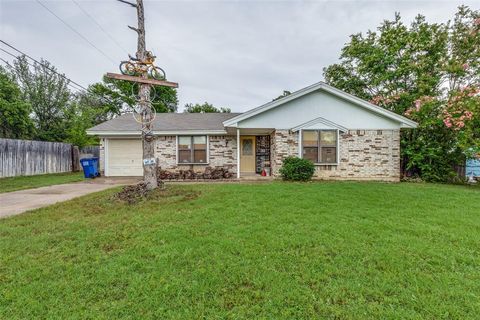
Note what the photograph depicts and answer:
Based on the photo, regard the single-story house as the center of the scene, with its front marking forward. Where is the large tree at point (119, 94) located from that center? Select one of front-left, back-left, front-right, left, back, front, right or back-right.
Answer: back-right

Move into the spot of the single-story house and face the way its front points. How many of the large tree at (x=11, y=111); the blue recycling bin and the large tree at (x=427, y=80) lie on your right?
2

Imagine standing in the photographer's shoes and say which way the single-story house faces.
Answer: facing the viewer

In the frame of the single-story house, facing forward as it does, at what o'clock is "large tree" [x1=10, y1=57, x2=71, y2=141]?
The large tree is roughly at 4 o'clock from the single-story house.

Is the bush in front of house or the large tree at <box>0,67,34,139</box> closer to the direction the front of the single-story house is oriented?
the bush in front of house

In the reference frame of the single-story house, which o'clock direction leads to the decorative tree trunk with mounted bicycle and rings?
The decorative tree trunk with mounted bicycle and rings is roughly at 2 o'clock from the single-story house.

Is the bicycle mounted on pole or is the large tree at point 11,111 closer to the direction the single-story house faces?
the bicycle mounted on pole

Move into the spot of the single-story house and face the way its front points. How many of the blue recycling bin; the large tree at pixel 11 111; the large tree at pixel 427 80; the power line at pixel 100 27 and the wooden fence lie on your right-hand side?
4

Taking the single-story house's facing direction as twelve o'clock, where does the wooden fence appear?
The wooden fence is roughly at 3 o'clock from the single-story house.

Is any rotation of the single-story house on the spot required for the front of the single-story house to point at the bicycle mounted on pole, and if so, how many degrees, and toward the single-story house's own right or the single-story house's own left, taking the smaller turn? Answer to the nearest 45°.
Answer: approximately 45° to the single-story house's own right

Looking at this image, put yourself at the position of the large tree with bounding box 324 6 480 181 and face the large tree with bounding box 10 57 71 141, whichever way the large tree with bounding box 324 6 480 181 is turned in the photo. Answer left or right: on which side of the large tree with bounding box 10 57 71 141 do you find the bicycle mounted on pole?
left

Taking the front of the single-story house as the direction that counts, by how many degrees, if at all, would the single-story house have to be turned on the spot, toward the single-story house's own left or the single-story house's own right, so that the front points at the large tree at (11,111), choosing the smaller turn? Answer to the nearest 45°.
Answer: approximately 90° to the single-story house's own right

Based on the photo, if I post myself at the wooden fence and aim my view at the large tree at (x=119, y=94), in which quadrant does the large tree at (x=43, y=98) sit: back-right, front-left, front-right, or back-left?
front-left
